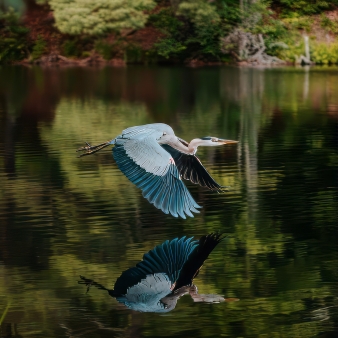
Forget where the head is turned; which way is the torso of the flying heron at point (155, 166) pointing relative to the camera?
to the viewer's right

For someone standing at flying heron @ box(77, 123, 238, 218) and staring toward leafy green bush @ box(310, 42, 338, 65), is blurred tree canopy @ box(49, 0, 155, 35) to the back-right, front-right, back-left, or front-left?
front-left

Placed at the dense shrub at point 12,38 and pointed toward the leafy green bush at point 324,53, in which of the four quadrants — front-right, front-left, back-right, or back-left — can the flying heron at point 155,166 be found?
front-right

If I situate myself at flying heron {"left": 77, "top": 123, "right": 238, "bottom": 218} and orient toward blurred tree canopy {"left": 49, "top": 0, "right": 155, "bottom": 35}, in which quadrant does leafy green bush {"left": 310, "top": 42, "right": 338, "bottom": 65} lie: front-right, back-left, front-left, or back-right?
front-right

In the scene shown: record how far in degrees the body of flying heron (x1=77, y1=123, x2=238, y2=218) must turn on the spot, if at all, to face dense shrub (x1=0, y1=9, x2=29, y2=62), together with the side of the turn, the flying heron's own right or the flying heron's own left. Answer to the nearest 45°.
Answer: approximately 90° to the flying heron's own left

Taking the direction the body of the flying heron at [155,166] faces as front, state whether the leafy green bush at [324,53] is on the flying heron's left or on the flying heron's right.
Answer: on the flying heron's left

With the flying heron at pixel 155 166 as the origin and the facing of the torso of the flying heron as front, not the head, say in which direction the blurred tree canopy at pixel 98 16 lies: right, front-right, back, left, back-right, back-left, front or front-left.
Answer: left
